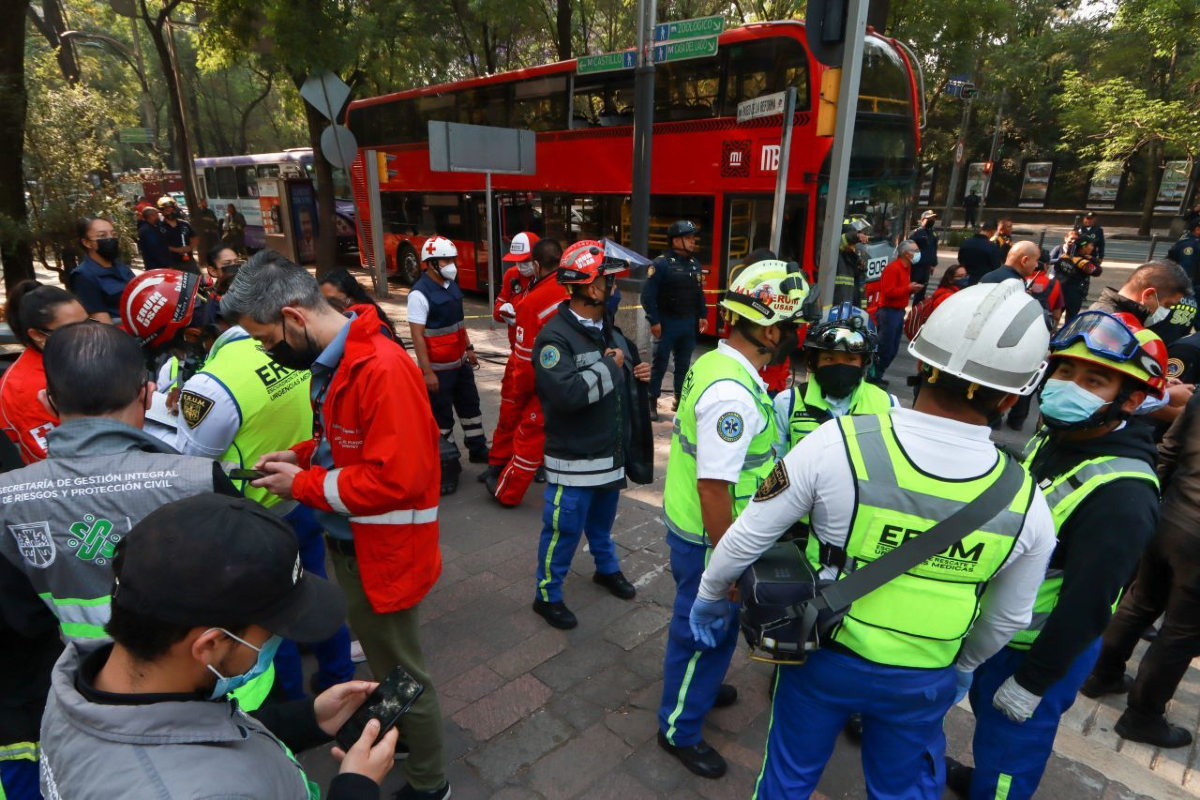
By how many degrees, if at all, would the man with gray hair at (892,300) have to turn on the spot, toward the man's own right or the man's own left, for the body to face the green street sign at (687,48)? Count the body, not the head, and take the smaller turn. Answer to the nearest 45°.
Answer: approximately 135° to the man's own right

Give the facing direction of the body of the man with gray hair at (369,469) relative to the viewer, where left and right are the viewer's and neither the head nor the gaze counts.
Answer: facing to the left of the viewer

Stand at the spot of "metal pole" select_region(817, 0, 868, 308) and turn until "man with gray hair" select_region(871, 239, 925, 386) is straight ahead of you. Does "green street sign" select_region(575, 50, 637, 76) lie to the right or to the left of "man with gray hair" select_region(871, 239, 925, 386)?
left

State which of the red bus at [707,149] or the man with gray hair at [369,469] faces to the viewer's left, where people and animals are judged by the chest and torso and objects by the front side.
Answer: the man with gray hair

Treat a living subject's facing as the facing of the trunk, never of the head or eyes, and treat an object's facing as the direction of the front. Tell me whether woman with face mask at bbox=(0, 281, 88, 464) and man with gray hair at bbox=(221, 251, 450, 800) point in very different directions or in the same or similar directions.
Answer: very different directions

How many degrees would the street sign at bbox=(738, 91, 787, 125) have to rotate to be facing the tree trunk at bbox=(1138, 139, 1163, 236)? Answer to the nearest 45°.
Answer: approximately 180°

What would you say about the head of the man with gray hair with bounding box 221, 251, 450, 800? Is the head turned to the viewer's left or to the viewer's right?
to the viewer's left

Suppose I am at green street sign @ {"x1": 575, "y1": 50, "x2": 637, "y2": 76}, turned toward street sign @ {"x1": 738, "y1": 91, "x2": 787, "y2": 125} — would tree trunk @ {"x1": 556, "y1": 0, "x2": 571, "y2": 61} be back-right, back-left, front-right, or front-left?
back-left

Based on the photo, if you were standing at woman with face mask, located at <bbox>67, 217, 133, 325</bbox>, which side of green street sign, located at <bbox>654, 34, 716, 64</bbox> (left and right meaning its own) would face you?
front
